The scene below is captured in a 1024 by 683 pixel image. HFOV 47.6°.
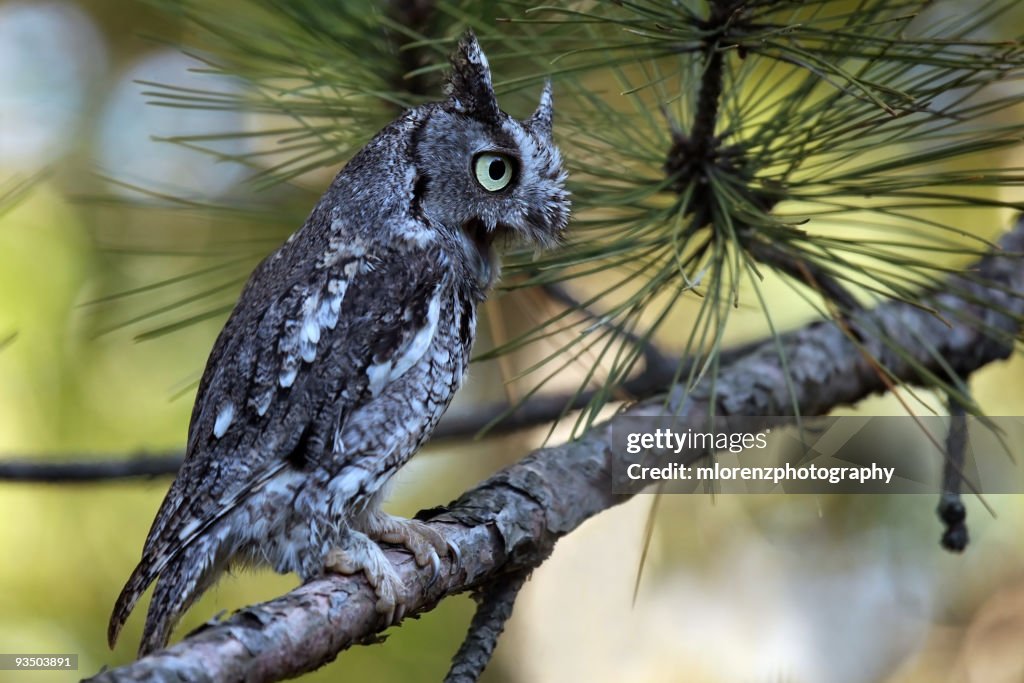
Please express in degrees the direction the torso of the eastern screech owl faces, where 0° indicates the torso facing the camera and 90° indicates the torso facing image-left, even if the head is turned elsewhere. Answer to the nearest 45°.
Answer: approximately 270°
